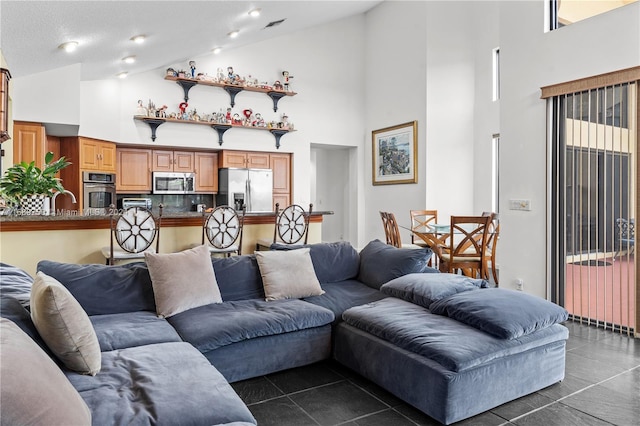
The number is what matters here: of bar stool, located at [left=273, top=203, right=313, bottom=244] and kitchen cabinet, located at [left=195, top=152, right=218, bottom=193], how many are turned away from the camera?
1

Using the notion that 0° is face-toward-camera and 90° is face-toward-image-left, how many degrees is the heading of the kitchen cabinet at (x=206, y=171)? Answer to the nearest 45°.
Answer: approximately 0°

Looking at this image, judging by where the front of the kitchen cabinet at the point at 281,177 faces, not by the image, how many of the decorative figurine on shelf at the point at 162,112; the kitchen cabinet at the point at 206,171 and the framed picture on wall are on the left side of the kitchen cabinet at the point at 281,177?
1

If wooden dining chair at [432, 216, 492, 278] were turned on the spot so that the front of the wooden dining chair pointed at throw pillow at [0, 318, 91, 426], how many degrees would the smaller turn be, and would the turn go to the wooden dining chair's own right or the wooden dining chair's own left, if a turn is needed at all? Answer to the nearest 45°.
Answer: approximately 135° to the wooden dining chair's own left

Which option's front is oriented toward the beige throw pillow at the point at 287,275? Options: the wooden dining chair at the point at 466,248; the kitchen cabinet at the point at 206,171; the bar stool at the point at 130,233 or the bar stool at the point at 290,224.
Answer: the kitchen cabinet

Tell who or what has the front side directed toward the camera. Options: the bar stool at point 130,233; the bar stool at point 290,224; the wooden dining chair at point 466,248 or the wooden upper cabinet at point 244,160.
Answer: the wooden upper cabinet

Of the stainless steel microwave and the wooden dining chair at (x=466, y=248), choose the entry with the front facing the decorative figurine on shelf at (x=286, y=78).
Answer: the wooden dining chair

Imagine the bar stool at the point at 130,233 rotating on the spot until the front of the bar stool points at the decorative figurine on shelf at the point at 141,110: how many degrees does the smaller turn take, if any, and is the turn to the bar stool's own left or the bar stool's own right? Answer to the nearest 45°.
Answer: approximately 45° to the bar stool's own right

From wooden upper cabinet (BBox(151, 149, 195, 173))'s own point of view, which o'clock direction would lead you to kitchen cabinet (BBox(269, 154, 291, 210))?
The kitchen cabinet is roughly at 9 o'clock from the wooden upper cabinet.

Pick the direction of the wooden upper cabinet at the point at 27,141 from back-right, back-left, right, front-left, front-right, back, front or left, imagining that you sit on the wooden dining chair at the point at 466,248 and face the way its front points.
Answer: front-left

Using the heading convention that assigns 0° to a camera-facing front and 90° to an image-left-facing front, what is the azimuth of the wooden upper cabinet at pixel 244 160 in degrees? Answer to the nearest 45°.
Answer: approximately 0°

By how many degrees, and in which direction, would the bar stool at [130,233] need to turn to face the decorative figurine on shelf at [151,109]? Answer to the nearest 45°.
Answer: approximately 45° to its right

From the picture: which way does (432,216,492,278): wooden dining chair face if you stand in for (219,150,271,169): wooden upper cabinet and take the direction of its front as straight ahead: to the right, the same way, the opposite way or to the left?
the opposite way

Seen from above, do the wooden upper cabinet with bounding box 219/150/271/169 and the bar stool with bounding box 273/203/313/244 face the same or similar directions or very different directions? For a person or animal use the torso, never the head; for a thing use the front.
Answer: very different directions

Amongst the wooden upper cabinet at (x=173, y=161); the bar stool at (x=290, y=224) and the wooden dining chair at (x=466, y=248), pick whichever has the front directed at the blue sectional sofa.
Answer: the wooden upper cabinet

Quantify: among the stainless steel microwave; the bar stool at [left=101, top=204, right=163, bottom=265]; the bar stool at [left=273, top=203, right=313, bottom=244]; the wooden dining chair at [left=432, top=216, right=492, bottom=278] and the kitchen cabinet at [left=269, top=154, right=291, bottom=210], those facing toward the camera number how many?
2

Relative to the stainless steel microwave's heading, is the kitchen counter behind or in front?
in front

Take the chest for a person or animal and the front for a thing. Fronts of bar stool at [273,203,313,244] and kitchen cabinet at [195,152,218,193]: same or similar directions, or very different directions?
very different directions
